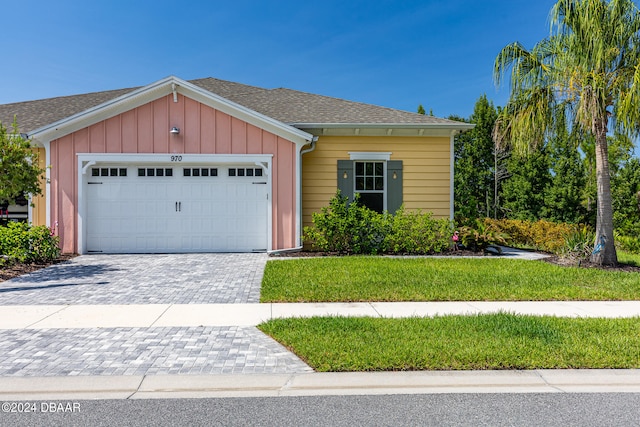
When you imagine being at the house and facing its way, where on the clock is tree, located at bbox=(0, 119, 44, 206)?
The tree is roughly at 2 o'clock from the house.

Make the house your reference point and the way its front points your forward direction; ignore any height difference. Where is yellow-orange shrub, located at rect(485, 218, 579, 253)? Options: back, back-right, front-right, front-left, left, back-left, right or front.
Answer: left

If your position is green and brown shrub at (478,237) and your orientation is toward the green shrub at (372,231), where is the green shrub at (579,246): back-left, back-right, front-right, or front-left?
back-left

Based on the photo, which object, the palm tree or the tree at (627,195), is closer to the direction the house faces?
the palm tree

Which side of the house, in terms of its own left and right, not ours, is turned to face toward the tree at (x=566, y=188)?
left

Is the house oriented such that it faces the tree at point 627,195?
no

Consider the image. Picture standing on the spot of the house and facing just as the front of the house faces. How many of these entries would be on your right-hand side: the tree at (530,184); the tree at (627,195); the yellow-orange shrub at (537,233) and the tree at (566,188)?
0

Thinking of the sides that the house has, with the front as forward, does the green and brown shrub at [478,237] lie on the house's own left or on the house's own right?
on the house's own left

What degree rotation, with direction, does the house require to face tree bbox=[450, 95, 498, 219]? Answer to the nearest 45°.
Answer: approximately 135° to its left

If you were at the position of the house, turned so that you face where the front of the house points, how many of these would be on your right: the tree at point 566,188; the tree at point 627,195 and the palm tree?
0

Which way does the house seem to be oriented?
toward the camera
